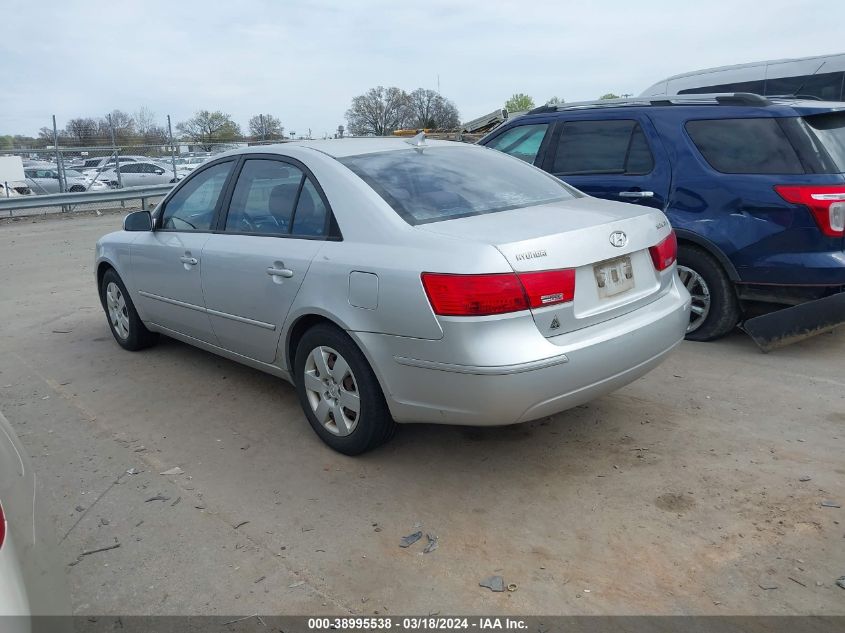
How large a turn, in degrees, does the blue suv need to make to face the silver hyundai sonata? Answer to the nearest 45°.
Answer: approximately 90° to its left

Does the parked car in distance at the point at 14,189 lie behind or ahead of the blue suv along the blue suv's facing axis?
ahead

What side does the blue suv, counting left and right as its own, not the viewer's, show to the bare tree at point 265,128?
front

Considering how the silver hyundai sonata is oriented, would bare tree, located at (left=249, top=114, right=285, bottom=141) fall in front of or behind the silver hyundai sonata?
in front

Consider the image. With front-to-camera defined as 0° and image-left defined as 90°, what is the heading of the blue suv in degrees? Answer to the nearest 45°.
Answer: approximately 135°

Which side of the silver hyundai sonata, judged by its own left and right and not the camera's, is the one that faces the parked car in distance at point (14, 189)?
front

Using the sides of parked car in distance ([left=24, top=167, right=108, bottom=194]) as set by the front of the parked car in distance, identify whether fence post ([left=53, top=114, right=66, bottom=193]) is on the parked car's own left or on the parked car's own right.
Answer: on the parked car's own right

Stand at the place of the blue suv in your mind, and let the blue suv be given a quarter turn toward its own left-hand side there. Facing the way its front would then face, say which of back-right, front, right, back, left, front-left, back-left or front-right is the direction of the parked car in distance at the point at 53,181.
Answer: right

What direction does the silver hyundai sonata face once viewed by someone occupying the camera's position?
facing away from the viewer and to the left of the viewer
